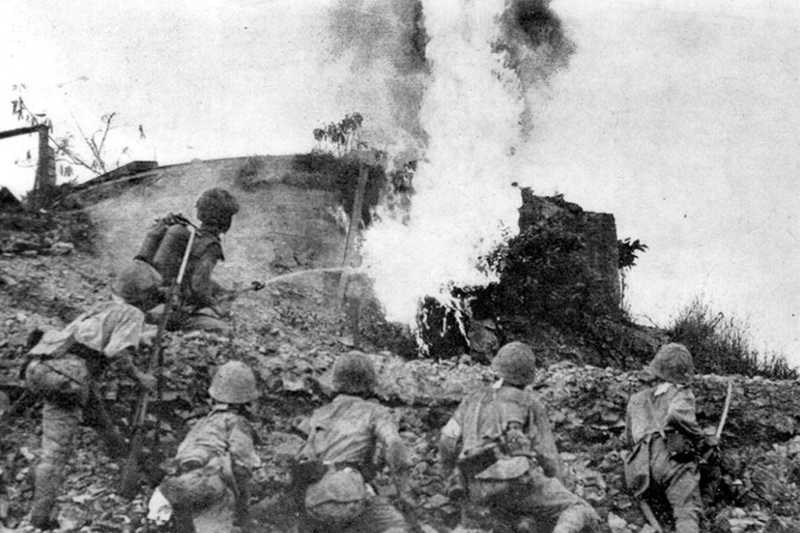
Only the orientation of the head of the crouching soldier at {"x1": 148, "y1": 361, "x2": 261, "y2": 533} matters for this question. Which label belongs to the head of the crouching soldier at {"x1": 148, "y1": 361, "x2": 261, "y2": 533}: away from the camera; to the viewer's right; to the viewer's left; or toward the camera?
away from the camera

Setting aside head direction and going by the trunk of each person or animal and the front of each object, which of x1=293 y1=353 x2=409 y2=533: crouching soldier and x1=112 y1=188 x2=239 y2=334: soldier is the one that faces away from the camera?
the crouching soldier

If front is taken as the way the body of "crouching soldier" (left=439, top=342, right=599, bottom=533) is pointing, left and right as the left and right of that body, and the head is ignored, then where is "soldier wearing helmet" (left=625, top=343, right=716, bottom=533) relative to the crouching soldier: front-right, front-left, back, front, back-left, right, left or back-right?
front-right

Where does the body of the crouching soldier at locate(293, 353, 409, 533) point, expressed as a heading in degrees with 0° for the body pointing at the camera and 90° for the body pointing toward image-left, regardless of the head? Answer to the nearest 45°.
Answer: approximately 180°

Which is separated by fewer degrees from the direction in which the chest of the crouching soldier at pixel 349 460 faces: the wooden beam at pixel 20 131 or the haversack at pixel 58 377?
the wooden beam

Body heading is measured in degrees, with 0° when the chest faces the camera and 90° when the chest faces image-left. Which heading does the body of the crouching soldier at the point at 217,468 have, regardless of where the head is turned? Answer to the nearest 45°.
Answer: approximately 225°

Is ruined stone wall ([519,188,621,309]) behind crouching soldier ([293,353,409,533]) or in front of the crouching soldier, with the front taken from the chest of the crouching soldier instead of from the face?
in front

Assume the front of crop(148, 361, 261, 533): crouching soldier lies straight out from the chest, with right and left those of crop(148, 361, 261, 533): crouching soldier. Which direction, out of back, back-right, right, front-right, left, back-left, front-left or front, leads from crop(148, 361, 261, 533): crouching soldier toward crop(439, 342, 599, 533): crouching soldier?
front-right

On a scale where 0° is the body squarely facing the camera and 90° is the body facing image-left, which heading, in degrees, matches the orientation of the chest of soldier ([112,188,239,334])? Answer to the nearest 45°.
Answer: approximately 270°

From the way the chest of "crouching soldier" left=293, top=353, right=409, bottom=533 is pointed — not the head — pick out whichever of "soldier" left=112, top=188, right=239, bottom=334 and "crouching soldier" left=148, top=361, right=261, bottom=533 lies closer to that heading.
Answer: the soldier

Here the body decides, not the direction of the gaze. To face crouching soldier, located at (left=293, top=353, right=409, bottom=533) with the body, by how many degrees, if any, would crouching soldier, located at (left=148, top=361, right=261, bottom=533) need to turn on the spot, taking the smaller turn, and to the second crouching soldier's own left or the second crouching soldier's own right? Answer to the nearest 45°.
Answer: approximately 45° to the second crouching soldier's own right

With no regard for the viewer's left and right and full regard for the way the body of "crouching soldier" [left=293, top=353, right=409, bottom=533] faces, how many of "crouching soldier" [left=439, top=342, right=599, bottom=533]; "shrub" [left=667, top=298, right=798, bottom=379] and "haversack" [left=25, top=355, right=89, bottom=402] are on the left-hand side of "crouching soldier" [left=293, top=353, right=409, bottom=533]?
1
